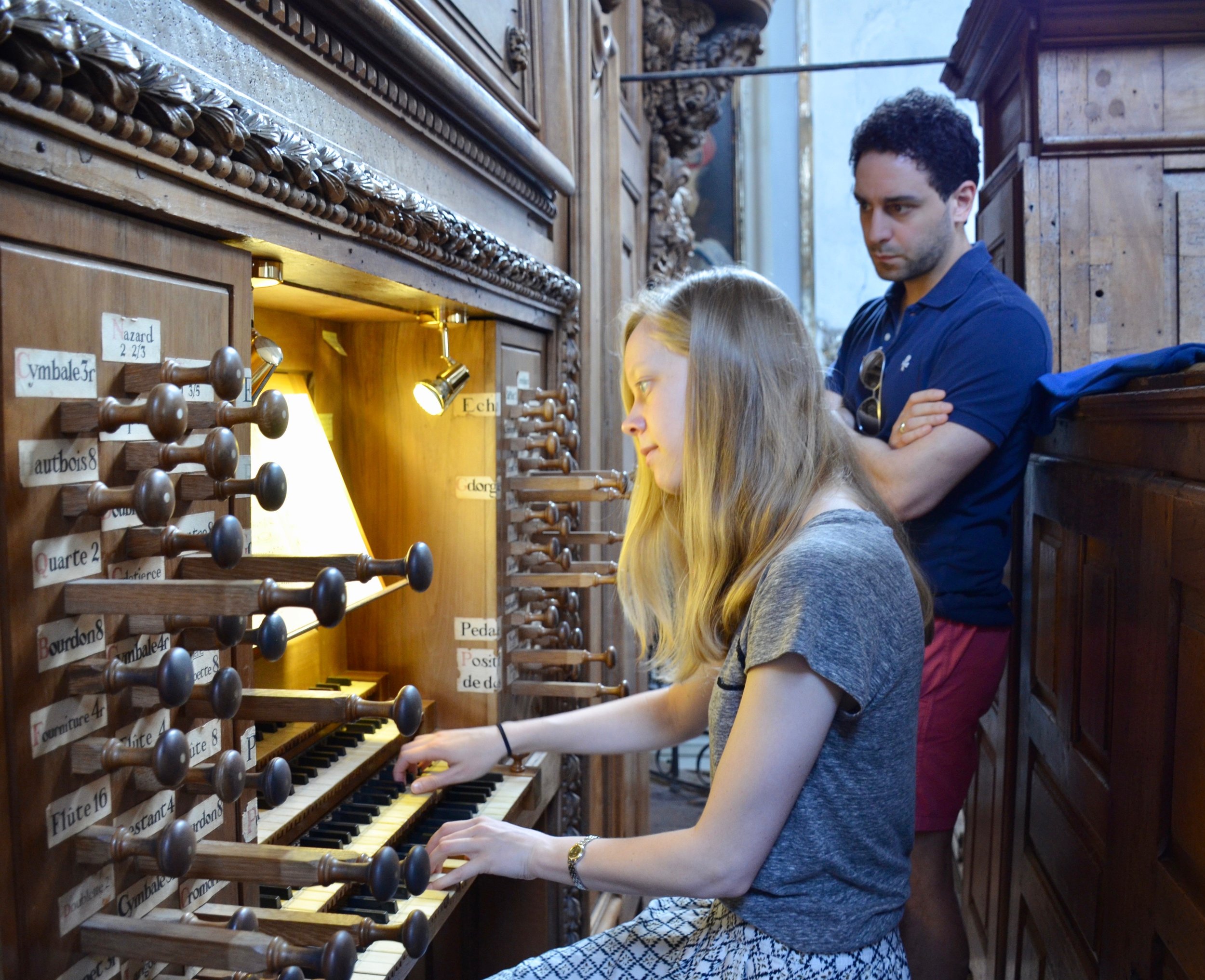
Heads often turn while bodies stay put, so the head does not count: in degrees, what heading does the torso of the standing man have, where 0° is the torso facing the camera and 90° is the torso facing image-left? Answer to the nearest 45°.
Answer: approximately 45°

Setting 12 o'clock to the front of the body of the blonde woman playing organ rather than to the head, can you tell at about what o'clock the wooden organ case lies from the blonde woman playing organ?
The wooden organ case is roughly at 11 o'clock from the blonde woman playing organ.

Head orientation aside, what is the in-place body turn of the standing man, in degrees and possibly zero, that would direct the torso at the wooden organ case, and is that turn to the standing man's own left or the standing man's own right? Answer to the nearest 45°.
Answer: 0° — they already face it

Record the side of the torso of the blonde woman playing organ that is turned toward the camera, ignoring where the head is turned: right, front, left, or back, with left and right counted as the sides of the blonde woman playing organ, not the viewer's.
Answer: left

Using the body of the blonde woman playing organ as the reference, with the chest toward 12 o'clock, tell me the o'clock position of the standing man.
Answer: The standing man is roughly at 4 o'clock from the blonde woman playing organ.
